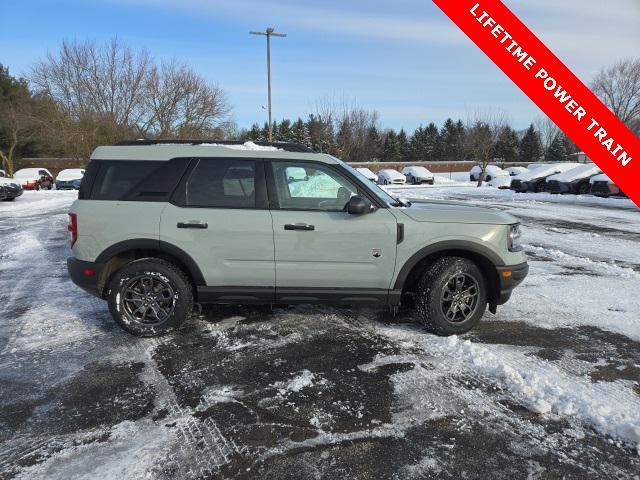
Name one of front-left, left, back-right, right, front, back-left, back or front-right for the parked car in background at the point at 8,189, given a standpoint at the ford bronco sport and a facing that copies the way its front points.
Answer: back-left

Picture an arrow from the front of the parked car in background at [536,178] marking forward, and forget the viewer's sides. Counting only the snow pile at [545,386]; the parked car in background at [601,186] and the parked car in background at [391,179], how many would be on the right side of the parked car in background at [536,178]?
1

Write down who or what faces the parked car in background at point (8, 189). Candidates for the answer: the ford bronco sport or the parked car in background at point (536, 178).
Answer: the parked car in background at point (536, 178)

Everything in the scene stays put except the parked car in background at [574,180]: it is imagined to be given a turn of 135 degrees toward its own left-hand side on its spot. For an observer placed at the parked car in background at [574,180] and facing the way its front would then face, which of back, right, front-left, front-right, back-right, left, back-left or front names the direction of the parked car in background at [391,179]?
back-left

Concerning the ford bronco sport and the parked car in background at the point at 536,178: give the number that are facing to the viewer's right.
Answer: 1

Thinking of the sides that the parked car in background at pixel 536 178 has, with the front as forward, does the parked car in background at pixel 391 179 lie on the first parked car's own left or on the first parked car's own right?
on the first parked car's own right

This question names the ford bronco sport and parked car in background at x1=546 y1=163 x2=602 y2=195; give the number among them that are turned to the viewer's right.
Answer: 1

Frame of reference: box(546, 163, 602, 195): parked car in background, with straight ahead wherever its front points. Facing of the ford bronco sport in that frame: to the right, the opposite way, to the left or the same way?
the opposite way

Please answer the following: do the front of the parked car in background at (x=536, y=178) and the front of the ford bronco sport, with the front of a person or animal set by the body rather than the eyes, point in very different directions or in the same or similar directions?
very different directions

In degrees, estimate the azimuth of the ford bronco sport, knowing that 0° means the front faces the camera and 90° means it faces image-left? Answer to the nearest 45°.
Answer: approximately 270°

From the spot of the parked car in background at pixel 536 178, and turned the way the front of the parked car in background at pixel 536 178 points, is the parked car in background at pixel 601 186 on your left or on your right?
on your left

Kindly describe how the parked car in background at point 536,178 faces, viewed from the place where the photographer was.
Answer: facing the viewer and to the left of the viewer

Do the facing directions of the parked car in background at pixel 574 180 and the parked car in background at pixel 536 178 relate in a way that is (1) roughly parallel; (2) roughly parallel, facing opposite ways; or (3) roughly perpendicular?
roughly parallel
